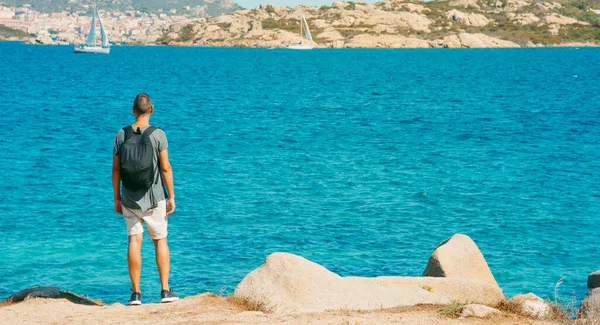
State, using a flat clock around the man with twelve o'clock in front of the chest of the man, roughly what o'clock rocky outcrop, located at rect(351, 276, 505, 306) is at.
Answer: The rocky outcrop is roughly at 3 o'clock from the man.

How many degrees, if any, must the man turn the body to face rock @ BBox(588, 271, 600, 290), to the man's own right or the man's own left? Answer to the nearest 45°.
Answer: approximately 90° to the man's own right

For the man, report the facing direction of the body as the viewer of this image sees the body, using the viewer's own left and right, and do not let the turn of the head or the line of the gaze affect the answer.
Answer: facing away from the viewer

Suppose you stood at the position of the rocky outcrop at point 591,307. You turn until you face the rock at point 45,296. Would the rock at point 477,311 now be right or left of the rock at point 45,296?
left

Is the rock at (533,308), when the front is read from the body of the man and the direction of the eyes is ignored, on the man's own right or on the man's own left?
on the man's own right

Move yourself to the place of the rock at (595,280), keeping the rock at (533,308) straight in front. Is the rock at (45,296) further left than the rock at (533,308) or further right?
right
